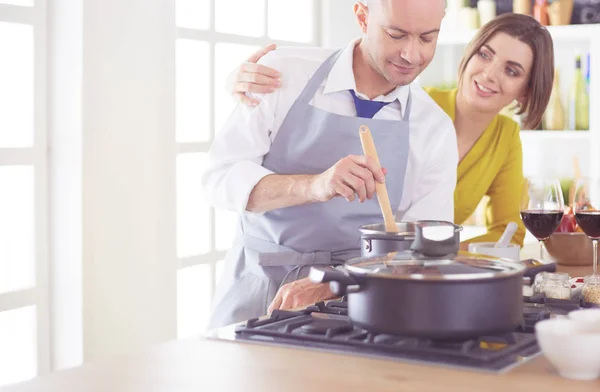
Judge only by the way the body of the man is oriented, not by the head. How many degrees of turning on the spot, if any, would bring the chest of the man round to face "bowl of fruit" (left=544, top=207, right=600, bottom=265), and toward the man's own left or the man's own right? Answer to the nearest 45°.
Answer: approximately 45° to the man's own left

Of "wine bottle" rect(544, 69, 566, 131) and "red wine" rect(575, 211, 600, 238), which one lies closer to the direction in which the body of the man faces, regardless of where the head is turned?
the red wine

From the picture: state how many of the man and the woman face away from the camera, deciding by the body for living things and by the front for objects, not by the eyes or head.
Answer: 0

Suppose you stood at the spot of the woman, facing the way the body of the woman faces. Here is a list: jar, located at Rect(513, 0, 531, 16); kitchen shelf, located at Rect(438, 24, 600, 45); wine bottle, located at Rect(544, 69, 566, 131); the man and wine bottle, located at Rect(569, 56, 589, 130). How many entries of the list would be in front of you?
1

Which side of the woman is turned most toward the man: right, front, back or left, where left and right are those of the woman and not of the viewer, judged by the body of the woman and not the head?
front

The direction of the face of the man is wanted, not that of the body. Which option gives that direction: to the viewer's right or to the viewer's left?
to the viewer's right

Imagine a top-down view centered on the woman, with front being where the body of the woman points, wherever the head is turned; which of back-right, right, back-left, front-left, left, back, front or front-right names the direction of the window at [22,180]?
front-right

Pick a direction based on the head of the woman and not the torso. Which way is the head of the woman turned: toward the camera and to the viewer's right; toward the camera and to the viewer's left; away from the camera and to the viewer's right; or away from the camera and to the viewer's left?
toward the camera and to the viewer's left

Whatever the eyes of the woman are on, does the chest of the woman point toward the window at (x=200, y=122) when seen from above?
no

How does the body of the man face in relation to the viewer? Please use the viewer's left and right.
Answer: facing the viewer and to the right of the viewer

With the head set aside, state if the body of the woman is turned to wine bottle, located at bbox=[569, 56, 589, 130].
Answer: no

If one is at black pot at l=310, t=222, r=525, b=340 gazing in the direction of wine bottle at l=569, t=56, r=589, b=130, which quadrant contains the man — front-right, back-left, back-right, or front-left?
front-left

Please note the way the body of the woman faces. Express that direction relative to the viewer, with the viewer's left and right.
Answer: facing the viewer and to the left of the viewer

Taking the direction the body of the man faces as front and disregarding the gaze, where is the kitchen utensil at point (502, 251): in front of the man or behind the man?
in front

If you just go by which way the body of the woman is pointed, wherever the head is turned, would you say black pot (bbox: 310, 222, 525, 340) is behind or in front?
in front

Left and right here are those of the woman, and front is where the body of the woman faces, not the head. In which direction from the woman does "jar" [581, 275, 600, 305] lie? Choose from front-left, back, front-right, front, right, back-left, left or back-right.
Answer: front-left
